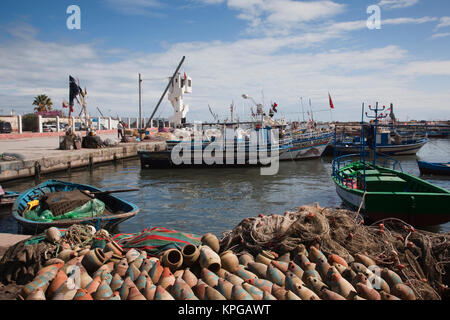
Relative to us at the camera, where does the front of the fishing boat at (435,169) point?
facing to the left of the viewer

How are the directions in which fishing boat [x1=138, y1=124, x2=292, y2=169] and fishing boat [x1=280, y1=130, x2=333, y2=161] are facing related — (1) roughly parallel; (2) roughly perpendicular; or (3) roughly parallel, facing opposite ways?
roughly parallel

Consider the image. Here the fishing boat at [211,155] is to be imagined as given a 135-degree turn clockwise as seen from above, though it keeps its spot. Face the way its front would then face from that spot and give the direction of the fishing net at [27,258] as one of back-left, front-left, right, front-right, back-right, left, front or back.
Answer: front-left

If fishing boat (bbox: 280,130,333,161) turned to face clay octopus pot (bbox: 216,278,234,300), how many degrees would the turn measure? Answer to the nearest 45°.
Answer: approximately 90° to its right

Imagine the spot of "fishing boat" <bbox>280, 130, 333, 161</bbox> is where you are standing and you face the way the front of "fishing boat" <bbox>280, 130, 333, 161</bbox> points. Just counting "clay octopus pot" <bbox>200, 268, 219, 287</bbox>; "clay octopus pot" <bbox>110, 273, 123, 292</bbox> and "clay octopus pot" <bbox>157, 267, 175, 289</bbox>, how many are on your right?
3

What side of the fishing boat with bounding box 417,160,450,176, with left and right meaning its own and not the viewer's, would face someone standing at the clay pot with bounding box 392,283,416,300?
left

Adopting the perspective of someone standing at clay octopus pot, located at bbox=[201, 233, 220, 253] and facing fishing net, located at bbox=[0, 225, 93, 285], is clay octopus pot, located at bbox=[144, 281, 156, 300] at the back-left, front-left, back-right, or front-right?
front-left

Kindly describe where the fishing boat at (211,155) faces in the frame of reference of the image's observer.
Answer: facing to the right of the viewer

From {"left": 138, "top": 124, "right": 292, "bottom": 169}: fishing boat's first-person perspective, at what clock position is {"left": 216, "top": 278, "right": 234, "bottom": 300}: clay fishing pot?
The clay fishing pot is roughly at 3 o'clock from the fishing boat.

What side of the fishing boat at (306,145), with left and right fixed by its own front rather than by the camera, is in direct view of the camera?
right

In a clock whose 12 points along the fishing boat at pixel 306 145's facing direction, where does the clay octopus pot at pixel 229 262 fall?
The clay octopus pot is roughly at 3 o'clock from the fishing boat.
